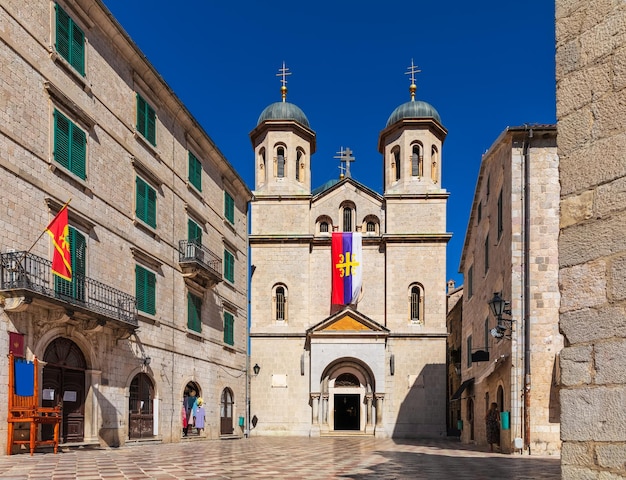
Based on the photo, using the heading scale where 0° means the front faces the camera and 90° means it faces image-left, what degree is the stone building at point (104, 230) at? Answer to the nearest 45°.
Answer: approximately 315°

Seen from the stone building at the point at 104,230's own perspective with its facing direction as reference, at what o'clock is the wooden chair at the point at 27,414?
The wooden chair is roughly at 2 o'clock from the stone building.

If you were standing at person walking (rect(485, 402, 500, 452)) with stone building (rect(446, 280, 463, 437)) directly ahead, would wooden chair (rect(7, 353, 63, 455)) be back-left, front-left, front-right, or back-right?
back-left

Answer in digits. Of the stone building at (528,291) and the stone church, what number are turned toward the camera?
1

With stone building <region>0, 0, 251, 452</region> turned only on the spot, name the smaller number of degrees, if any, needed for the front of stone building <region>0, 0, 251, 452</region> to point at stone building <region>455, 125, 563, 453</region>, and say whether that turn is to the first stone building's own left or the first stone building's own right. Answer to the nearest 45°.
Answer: approximately 45° to the first stone building's own left

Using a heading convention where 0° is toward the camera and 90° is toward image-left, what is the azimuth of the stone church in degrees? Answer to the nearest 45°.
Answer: approximately 0°

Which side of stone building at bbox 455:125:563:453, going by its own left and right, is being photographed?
left

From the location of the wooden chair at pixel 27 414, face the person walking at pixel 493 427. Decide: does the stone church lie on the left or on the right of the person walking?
left
